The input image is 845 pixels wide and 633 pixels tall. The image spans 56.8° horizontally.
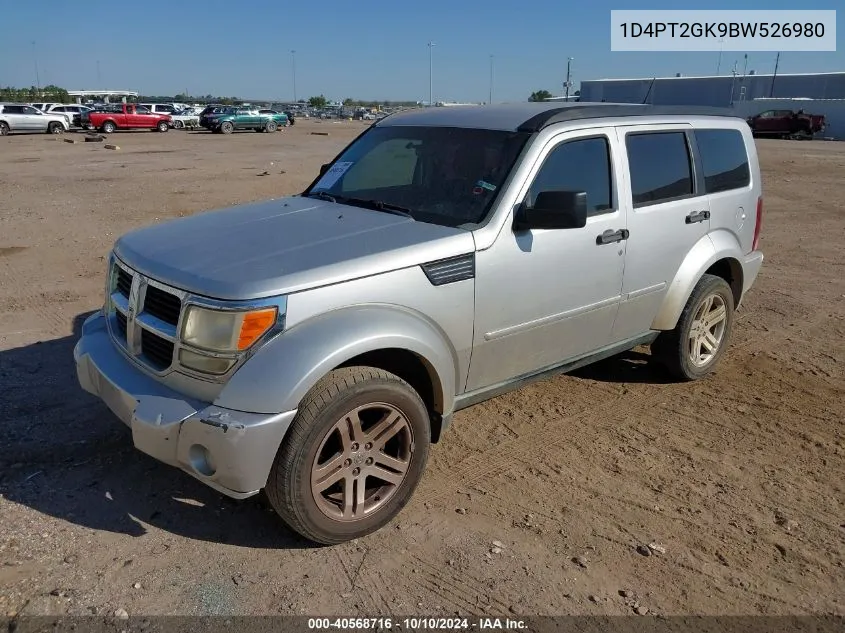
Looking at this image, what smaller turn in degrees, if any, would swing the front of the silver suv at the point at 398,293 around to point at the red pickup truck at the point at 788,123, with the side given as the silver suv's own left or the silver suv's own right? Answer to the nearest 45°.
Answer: approximately 180°

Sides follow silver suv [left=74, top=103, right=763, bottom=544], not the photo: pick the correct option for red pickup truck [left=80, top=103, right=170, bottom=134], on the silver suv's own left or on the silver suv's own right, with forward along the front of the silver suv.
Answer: on the silver suv's own right

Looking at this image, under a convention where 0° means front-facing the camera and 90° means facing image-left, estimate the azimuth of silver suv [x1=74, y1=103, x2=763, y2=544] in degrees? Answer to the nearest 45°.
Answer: approximately 45°

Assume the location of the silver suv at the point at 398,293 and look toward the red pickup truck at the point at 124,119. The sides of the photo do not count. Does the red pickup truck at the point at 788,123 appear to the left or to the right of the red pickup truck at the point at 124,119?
right

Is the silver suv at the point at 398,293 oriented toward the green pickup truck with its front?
no

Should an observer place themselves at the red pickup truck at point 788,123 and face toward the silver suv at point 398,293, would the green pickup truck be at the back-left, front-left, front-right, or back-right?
front-right
